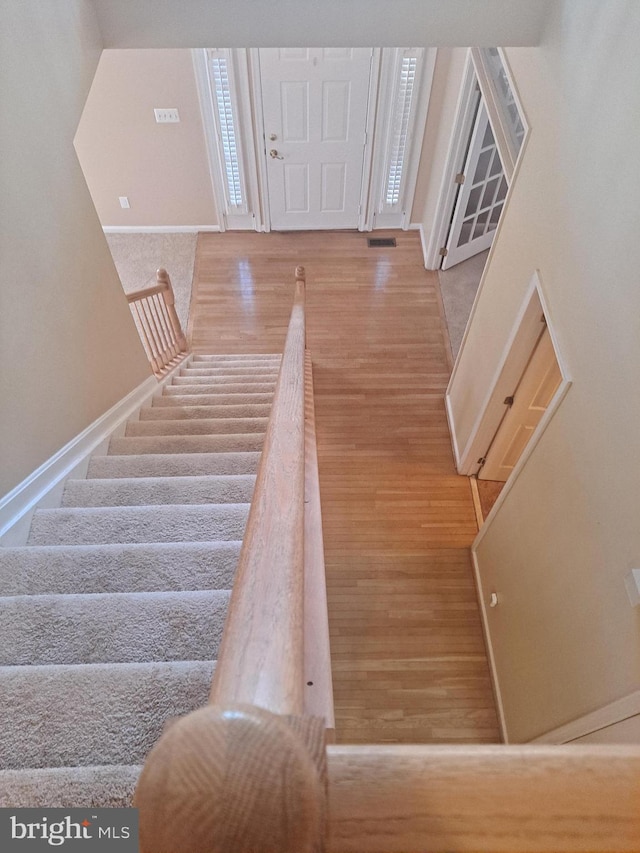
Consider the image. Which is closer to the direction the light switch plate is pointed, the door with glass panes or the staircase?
the staircase

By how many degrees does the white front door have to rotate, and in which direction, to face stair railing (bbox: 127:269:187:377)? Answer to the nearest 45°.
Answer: approximately 45° to its right

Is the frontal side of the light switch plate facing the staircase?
yes

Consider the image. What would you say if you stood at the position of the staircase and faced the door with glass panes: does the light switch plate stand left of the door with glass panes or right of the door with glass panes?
left

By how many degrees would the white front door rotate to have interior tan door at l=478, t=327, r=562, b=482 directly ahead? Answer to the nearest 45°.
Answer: approximately 45° to its left

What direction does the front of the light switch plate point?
toward the camera

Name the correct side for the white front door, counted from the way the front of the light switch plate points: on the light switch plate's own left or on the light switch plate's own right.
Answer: on the light switch plate's own left

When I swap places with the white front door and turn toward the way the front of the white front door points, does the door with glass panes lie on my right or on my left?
on my left

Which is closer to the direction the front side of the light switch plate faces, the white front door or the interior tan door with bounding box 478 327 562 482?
the interior tan door

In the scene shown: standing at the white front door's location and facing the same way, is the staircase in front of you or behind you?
in front

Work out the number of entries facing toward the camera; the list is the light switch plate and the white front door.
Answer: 2

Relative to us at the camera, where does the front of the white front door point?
facing the viewer

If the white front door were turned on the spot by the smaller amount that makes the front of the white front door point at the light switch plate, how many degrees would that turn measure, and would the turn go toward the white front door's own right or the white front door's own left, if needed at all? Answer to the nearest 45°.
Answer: approximately 90° to the white front door's own right
